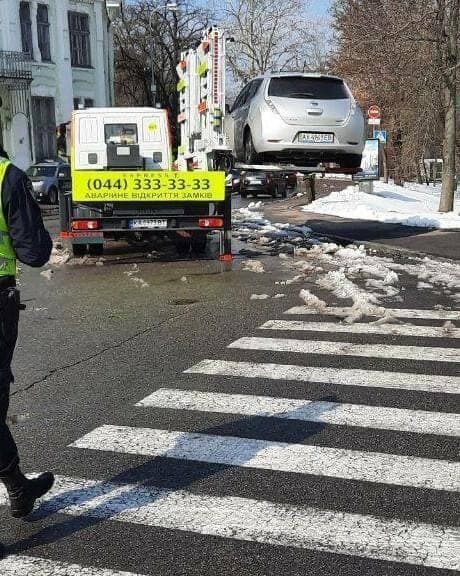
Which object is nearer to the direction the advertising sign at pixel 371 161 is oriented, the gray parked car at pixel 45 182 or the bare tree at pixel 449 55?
the bare tree

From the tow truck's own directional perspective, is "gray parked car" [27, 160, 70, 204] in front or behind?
in front

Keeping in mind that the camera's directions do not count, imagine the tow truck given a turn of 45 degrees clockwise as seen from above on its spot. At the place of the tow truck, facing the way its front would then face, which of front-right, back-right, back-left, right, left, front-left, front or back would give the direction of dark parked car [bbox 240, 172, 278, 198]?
front-left

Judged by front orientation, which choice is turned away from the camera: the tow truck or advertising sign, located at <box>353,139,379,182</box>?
the tow truck

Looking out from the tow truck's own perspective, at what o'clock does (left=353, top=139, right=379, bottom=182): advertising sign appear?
The advertising sign is roughly at 1 o'clock from the tow truck.

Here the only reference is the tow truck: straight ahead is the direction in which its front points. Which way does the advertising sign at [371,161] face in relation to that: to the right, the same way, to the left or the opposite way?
the opposite way

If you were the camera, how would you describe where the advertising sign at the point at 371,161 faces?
facing the viewer

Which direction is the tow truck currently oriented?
away from the camera

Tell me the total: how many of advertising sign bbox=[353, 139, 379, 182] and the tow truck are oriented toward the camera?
1

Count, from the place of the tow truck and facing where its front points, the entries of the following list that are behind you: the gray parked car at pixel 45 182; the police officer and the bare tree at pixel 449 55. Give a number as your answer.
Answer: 1

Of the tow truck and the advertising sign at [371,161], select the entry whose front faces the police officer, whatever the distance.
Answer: the advertising sign

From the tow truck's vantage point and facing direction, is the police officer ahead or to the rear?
to the rear

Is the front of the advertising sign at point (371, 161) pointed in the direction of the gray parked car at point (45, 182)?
no

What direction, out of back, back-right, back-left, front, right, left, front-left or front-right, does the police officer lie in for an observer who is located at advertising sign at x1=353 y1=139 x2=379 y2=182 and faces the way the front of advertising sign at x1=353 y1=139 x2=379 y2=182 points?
front

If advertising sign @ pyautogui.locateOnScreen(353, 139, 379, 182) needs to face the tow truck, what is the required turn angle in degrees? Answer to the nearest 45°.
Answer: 0° — it already faces it
